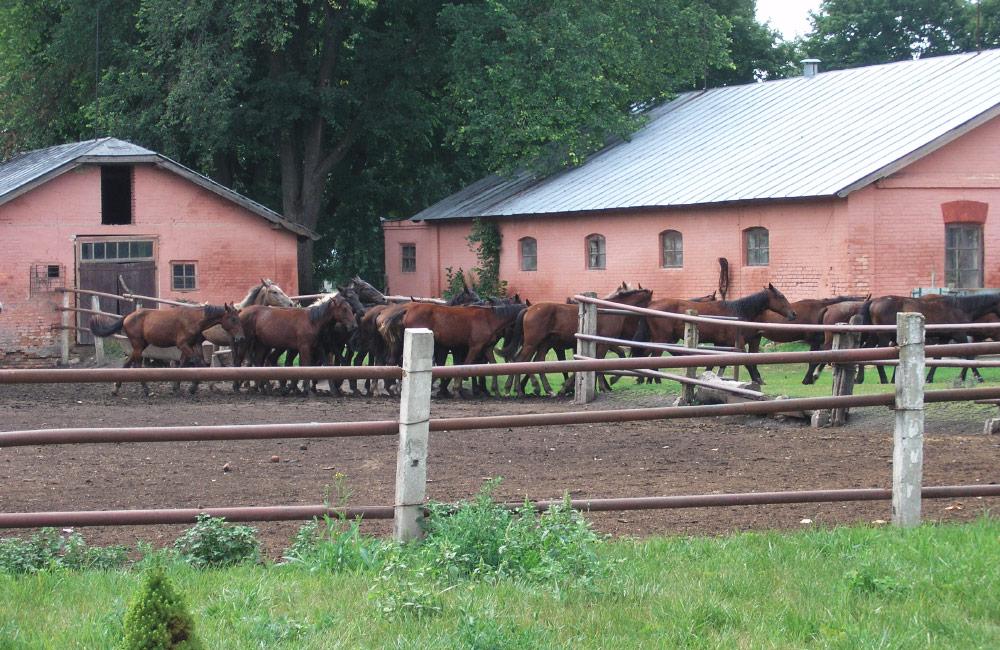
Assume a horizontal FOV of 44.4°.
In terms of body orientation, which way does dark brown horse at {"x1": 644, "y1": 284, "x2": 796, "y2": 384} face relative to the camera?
to the viewer's right

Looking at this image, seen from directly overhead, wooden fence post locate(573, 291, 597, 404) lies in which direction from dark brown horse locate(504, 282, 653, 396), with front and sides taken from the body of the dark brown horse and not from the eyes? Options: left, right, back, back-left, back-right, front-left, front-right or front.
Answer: right

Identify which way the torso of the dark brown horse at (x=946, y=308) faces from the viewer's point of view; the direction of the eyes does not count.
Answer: to the viewer's right

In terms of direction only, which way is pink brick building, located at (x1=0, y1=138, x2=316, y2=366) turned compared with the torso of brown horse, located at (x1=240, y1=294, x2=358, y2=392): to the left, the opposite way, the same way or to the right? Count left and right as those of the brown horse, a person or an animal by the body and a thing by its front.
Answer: to the right

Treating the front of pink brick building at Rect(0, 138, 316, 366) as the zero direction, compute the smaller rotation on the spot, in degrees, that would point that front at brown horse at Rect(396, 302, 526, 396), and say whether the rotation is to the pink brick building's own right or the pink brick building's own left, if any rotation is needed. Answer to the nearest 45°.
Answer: approximately 45° to the pink brick building's own left

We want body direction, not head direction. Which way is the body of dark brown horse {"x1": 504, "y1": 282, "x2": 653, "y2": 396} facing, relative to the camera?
to the viewer's right

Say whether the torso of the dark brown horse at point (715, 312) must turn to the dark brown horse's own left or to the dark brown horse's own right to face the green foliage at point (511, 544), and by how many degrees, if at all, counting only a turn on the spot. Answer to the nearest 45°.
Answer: approximately 90° to the dark brown horse's own right

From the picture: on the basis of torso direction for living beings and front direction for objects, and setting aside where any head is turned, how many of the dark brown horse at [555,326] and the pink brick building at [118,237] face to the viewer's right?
1

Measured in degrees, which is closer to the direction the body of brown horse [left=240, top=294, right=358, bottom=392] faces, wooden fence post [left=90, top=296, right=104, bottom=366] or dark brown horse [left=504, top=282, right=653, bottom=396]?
the dark brown horse

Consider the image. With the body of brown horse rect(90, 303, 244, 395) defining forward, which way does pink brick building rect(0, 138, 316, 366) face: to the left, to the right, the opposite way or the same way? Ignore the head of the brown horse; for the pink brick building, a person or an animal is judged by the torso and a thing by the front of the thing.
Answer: to the right

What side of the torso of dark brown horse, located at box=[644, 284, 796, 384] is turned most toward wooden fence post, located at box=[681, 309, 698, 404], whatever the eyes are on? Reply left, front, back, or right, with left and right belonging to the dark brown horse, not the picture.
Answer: right

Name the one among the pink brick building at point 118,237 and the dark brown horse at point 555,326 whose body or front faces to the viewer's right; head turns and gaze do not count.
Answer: the dark brown horse
